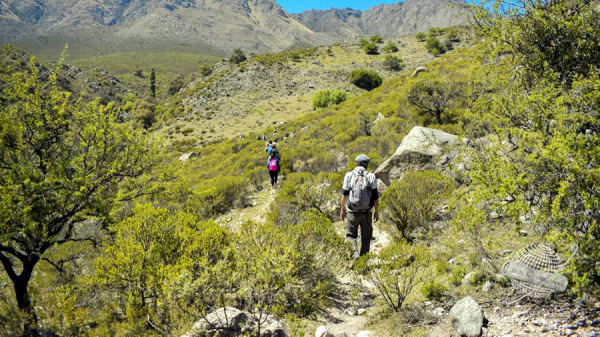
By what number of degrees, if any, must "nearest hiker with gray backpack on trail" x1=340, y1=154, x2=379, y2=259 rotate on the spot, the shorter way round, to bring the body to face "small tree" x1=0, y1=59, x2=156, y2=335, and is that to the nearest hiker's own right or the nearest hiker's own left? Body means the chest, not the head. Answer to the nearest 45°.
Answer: approximately 90° to the nearest hiker's own left

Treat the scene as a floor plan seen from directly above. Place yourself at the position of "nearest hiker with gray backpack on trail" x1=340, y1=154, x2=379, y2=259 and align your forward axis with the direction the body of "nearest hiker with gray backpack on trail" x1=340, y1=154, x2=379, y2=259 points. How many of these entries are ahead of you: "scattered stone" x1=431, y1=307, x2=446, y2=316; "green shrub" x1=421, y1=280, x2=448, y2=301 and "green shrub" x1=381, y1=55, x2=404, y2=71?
1

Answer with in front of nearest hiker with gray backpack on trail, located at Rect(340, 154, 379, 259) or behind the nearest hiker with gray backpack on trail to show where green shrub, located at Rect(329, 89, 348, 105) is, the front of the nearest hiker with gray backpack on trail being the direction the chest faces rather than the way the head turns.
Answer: in front

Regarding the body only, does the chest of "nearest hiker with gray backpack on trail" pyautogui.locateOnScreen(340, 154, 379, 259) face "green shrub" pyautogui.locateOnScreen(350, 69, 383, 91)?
yes

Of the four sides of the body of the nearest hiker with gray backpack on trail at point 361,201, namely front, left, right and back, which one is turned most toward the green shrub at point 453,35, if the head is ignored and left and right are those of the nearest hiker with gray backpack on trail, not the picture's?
front

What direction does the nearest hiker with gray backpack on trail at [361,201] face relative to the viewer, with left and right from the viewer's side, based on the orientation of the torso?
facing away from the viewer

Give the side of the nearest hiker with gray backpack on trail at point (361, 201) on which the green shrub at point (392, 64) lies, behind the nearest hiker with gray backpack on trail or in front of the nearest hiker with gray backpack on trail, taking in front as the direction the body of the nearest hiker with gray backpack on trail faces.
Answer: in front

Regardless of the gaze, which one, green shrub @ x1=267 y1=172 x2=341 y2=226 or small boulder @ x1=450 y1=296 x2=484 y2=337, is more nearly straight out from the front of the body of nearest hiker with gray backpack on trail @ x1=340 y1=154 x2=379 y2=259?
the green shrub

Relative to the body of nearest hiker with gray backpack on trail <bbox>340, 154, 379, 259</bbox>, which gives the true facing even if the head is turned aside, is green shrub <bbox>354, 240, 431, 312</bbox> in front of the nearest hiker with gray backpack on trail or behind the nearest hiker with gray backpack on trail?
behind
